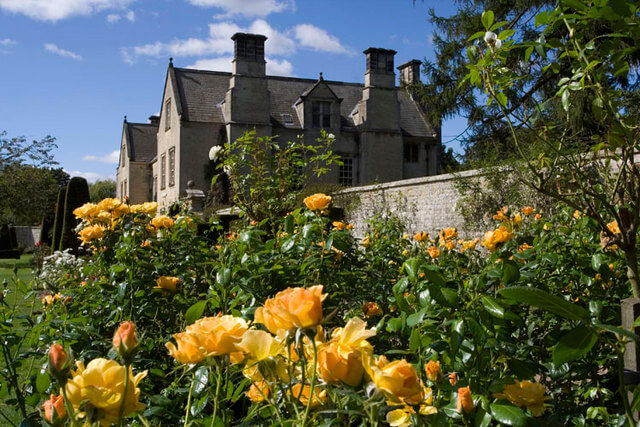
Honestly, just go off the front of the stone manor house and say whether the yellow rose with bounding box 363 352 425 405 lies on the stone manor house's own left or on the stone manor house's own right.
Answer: on the stone manor house's own left

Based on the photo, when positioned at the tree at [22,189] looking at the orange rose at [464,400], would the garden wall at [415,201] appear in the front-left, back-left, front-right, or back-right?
front-left

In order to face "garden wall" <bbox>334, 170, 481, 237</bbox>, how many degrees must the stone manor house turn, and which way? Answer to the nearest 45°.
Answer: approximately 90° to its left

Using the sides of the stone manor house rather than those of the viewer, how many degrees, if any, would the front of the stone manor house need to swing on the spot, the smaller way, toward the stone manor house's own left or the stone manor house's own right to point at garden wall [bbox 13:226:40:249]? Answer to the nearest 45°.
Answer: approximately 45° to the stone manor house's own right
